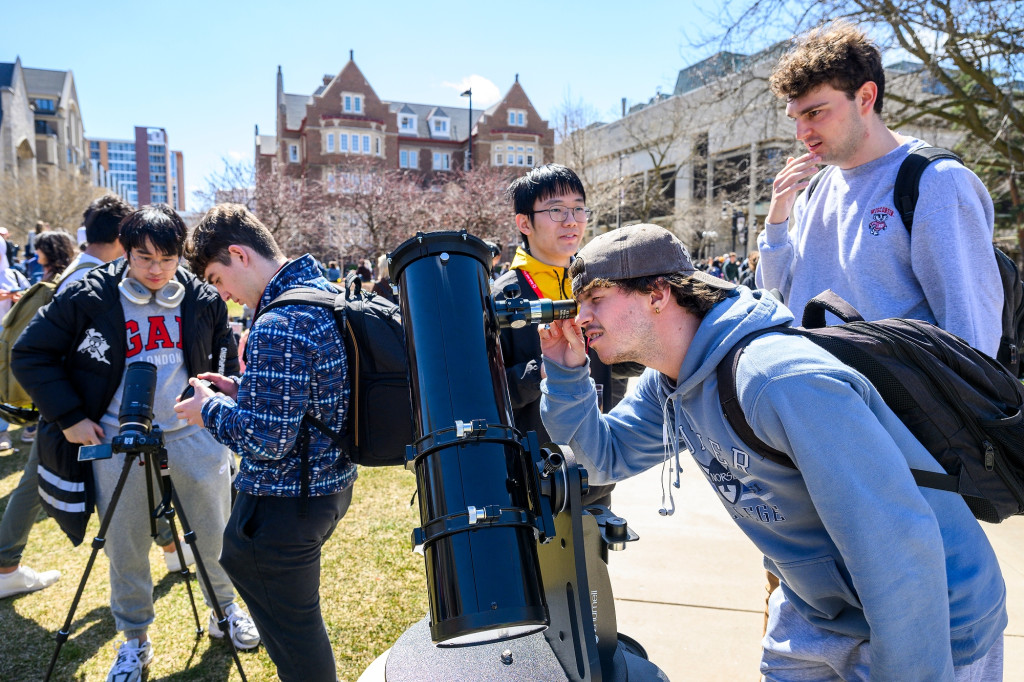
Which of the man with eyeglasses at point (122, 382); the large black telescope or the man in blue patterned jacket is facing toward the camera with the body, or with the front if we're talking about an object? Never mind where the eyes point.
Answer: the man with eyeglasses

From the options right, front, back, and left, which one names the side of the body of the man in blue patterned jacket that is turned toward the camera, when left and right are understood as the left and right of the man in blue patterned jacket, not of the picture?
left

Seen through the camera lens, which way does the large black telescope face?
facing away from the viewer and to the left of the viewer

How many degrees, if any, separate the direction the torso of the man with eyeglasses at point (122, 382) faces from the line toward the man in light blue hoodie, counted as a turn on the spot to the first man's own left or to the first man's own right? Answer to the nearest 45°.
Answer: approximately 45° to the first man's own left

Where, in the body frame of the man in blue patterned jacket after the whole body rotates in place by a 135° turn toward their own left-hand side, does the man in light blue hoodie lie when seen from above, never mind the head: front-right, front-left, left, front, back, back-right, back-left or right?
front

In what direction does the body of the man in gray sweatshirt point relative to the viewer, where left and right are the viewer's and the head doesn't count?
facing the viewer and to the left of the viewer

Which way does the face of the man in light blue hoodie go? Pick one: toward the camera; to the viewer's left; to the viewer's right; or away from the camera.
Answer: to the viewer's left

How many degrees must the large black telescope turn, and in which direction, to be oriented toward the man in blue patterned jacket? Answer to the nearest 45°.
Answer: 0° — it already faces them

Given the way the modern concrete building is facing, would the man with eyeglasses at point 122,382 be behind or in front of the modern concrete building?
in front

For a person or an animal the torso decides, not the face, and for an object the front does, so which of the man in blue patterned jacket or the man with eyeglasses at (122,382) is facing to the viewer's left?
the man in blue patterned jacket

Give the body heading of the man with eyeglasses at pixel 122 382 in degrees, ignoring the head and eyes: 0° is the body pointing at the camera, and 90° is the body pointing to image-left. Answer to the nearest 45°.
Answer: approximately 0°
